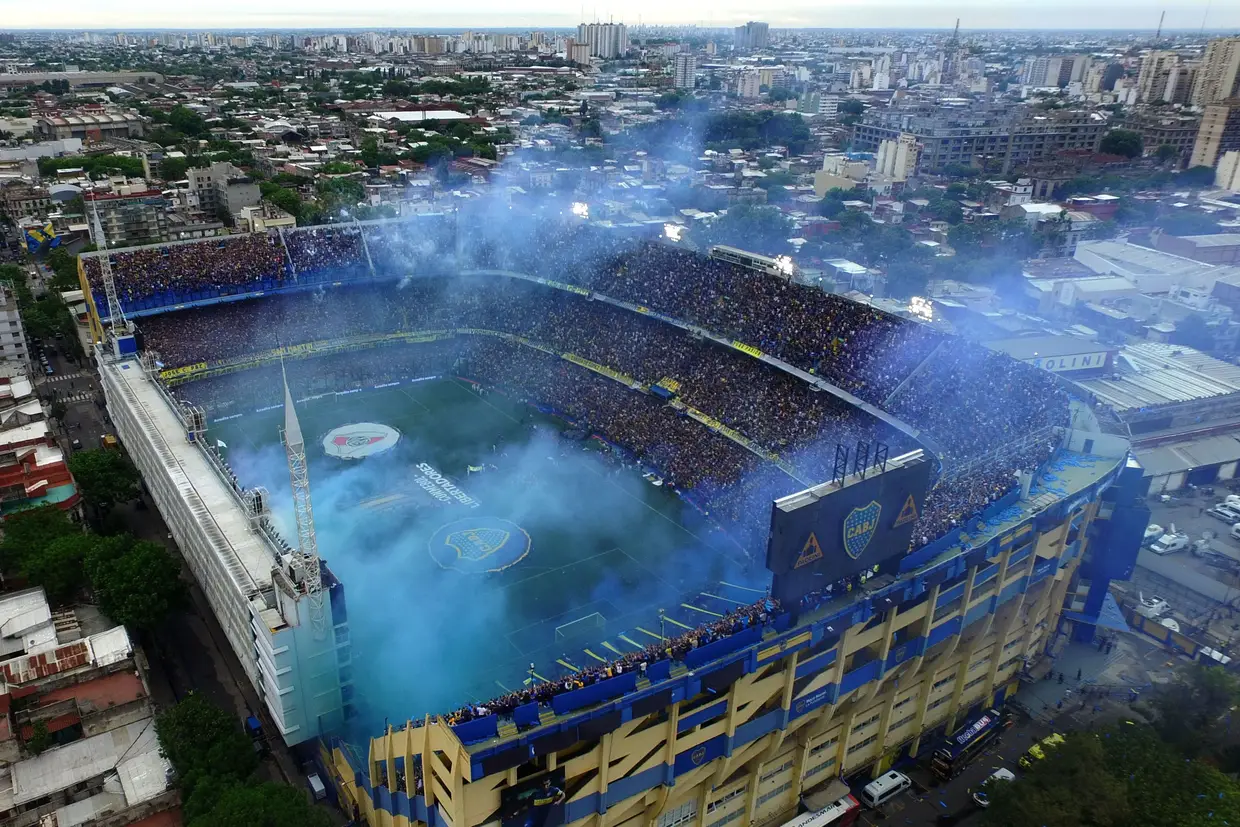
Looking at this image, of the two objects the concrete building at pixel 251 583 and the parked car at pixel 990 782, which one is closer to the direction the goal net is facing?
the concrete building

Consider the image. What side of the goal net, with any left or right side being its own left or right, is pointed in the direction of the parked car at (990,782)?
back

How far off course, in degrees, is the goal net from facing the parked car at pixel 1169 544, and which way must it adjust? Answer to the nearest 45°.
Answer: approximately 135° to its right

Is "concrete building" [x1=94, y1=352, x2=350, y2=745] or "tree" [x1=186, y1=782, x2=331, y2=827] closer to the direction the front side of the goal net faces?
the concrete building

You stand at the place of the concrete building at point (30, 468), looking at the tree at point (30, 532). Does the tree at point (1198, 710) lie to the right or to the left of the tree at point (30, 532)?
left

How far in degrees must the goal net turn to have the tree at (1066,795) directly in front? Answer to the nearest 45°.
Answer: approximately 180°

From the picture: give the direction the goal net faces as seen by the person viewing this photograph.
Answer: facing away from the viewer and to the left of the viewer
